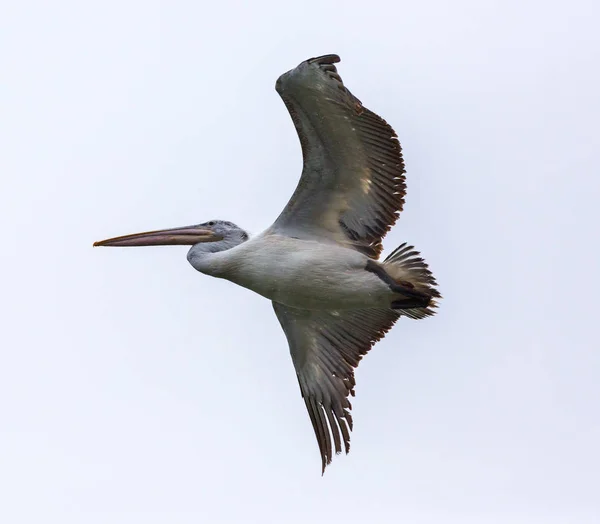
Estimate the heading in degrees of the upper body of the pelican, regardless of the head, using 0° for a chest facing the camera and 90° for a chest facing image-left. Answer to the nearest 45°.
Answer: approximately 90°
